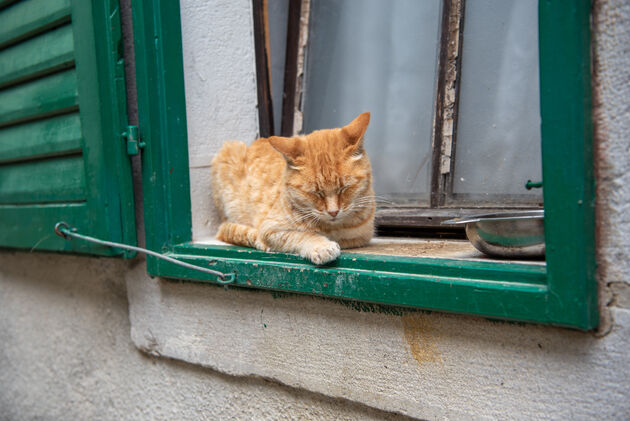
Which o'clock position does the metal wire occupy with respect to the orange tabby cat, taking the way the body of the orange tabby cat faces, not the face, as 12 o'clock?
The metal wire is roughly at 5 o'clock from the orange tabby cat.

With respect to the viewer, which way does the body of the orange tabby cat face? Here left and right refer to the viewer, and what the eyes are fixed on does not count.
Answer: facing the viewer and to the right of the viewer

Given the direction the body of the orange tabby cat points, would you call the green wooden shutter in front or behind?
behind
